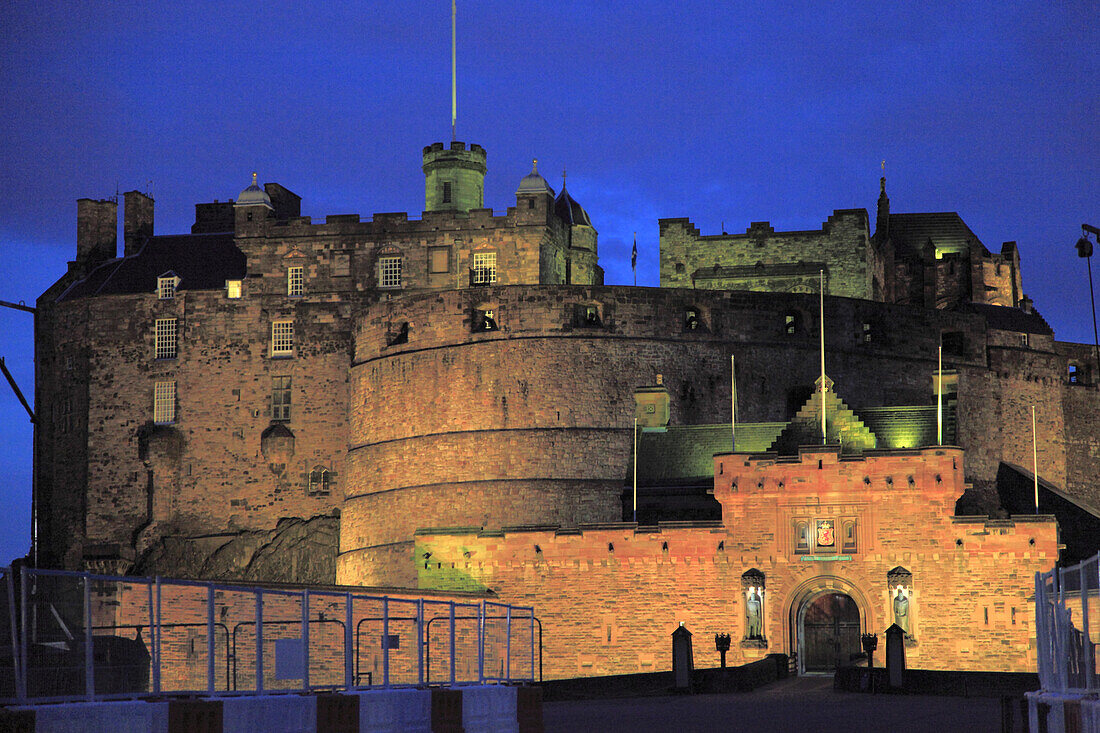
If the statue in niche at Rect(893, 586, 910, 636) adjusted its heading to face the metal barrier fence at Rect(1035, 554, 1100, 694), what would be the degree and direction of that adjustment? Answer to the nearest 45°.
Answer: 0° — it already faces it

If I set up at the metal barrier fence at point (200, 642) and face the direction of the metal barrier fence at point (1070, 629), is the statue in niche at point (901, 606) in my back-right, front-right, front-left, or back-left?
front-left

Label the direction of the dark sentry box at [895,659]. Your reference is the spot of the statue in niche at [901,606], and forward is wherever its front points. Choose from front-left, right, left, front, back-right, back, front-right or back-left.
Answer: front

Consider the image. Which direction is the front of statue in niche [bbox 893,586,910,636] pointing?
toward the camera
